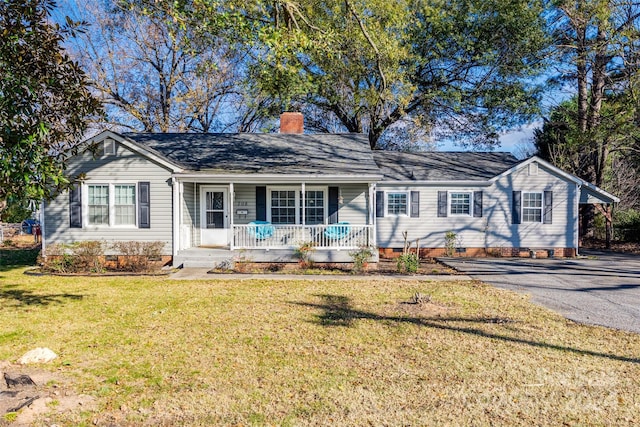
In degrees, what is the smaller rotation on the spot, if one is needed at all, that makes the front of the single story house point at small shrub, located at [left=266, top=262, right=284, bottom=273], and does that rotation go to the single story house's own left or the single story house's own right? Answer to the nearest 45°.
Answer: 0° — it already faces it

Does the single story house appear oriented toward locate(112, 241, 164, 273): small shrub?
no

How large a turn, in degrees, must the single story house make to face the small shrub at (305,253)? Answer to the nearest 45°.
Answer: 0° — it already faces it

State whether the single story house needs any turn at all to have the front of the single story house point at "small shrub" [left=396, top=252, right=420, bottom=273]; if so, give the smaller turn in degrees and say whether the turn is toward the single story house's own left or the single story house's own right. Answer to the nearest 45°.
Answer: approximately 45° to the single story house's own left

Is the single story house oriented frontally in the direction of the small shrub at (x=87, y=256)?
no

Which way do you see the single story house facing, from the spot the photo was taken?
facing the viewer

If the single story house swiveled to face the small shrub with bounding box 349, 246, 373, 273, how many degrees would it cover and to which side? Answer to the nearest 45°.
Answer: approximately 45° to its left

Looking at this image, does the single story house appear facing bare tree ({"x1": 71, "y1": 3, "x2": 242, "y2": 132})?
no
